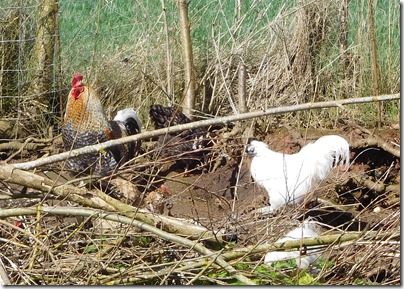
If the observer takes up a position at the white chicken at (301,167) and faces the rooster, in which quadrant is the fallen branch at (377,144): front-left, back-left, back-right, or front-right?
back-right

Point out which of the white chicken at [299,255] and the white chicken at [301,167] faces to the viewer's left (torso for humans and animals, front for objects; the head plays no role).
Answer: the white chicken at [301,167]

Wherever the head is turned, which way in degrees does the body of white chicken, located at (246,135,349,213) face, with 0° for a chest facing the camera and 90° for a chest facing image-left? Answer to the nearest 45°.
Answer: approximately 90°

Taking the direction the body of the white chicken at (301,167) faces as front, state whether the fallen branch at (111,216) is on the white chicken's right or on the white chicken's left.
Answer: on the white chicken's left

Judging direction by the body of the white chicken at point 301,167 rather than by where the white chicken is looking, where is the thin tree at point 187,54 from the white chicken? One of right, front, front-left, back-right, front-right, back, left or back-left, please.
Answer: front-right
